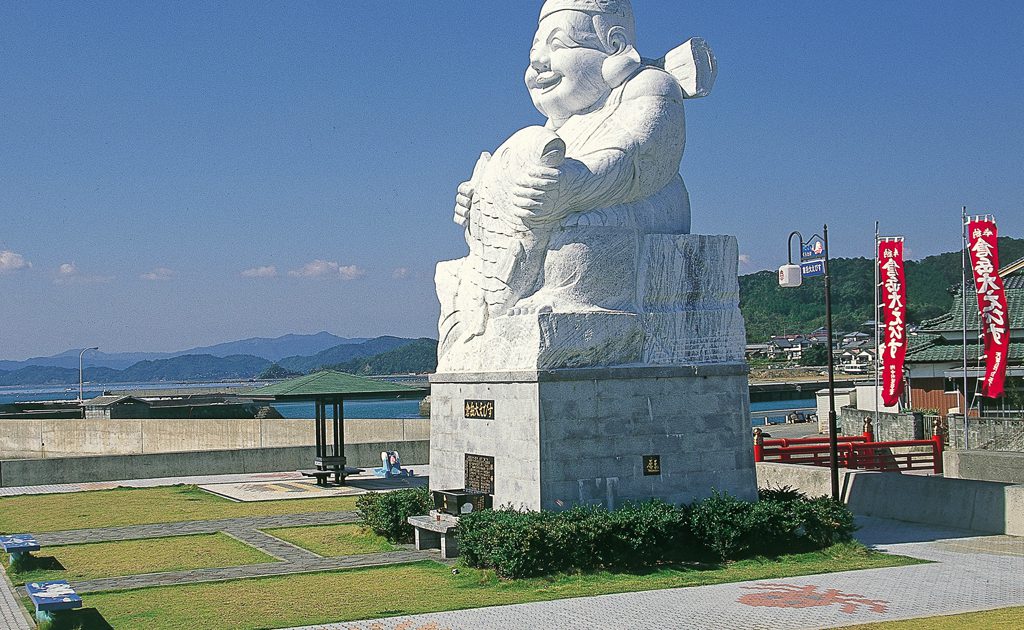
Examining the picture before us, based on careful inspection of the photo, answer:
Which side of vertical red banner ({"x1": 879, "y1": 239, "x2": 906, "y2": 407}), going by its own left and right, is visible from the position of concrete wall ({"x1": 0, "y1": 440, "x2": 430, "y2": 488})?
right

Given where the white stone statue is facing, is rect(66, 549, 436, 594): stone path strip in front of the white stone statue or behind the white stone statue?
in front

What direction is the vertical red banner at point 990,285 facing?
toward the camera

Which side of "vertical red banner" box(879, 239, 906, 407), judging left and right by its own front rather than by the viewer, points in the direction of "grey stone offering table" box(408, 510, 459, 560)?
front

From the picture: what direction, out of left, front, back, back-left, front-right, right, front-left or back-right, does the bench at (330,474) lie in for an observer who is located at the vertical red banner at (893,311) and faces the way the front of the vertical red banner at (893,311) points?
front-right

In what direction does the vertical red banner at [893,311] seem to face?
toward the camera

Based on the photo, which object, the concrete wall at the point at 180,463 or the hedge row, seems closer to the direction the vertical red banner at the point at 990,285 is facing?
the hedge row

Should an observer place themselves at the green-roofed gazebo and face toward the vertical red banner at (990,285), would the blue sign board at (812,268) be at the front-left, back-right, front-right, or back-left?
front-right

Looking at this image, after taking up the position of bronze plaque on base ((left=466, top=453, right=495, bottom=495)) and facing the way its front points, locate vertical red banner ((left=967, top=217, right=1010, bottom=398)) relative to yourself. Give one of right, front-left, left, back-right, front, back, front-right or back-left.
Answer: back

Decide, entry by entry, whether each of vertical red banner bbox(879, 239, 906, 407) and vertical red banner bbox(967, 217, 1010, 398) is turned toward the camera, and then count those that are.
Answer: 2

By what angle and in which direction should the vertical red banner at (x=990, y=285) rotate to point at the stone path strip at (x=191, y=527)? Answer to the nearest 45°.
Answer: approximately 45° to its right

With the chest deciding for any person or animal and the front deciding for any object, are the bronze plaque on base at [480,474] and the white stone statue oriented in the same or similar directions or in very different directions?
same or similar directions

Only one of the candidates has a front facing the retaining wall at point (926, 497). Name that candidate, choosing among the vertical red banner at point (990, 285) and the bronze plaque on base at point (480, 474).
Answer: the vertical red banner

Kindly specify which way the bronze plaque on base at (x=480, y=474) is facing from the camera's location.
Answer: facing the viewer and to the left of the viewer

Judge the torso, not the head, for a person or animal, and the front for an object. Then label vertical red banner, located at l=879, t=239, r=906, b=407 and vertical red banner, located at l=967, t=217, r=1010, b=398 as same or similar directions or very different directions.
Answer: same or similar directions

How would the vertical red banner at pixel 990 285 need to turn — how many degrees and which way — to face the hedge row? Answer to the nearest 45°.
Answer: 0° — it already faces it
